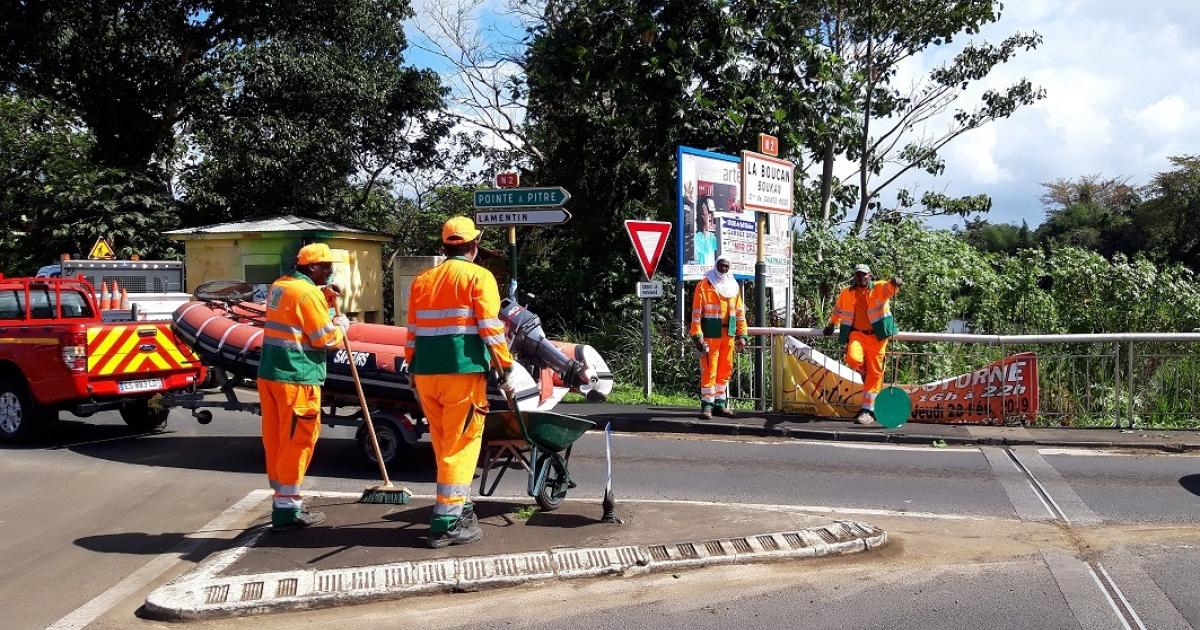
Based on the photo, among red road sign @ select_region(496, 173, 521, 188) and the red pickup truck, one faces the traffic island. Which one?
the red road sign

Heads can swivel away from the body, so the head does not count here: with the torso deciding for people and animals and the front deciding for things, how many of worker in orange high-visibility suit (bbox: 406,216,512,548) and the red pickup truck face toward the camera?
0

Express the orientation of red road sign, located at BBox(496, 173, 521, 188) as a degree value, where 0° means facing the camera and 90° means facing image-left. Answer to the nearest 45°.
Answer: approximately 0°

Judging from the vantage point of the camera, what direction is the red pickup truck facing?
facing away from the viewer and to the left of the viewer

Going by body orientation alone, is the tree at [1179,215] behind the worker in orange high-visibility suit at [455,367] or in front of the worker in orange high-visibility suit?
in front

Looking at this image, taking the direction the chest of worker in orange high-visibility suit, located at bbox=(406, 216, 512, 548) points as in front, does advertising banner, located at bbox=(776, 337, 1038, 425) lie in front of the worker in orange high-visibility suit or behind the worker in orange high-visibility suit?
in front

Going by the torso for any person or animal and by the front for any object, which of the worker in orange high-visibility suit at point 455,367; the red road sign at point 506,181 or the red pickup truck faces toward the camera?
the red road sign

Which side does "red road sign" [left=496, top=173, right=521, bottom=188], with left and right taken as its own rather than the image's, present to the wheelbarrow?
front

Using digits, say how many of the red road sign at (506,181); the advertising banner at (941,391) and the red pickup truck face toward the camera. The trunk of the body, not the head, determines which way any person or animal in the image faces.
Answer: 2

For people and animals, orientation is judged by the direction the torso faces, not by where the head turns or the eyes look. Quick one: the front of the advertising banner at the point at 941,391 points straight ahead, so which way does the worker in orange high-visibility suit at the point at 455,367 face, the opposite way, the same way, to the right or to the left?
the opposite way

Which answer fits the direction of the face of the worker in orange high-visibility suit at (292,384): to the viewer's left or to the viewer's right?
to the viewer's right
